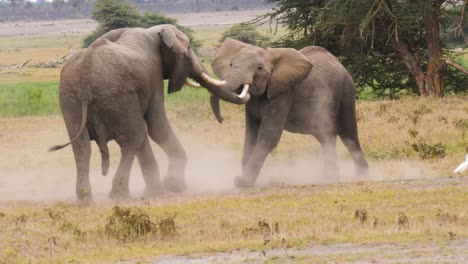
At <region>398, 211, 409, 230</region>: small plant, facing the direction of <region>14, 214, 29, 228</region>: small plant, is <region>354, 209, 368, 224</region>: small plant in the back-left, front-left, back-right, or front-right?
front-right

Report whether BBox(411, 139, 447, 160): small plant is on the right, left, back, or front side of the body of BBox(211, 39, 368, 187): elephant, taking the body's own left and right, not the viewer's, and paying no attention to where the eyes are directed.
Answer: back

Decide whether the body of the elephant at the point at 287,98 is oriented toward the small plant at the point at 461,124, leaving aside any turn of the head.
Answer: no

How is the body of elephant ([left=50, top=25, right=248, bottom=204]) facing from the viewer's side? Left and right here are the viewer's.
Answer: facing away from the viewer and to the right of the viewer

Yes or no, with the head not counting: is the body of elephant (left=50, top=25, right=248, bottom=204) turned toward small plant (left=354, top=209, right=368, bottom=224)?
no

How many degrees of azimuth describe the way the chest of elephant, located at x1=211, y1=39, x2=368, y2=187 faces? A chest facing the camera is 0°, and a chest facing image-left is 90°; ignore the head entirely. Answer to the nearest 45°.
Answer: approximately 45°

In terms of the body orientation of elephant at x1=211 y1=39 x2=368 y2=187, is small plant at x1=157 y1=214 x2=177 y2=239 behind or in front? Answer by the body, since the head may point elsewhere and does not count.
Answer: in front

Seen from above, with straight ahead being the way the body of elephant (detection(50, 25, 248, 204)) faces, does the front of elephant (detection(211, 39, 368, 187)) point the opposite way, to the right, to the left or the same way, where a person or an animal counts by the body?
the opposite way

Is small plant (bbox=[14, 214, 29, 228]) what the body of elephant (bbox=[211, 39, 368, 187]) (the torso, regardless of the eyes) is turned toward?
yes

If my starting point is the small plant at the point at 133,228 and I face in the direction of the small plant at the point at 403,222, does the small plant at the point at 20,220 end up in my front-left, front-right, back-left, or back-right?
back-left

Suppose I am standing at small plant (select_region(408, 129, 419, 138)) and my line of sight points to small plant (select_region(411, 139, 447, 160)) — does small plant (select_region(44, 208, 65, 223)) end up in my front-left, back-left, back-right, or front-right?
front-right

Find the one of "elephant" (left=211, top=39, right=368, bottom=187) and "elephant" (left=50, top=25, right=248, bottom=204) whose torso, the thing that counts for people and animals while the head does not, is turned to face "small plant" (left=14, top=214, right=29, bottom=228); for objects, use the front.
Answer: "elephant" (left=211, top=39, right=368, bottom=187)

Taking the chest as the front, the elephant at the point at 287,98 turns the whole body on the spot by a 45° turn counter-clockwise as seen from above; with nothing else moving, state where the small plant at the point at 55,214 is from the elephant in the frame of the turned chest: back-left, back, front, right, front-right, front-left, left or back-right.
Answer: front-right
